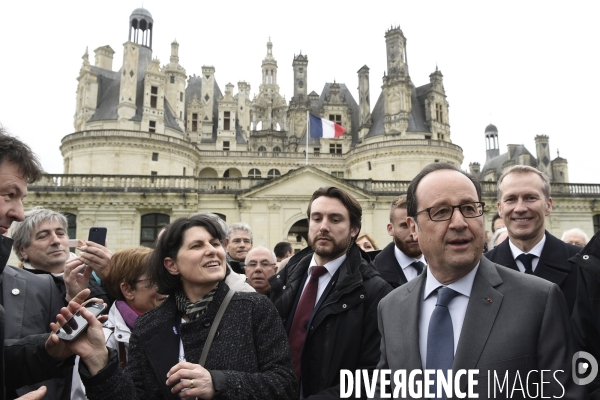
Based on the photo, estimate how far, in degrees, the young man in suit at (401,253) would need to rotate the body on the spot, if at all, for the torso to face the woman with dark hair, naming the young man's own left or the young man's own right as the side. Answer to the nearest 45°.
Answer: approximately 90° to the young man's own right

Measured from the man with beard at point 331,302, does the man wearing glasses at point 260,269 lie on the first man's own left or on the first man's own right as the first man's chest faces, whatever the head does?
on the first man's own right

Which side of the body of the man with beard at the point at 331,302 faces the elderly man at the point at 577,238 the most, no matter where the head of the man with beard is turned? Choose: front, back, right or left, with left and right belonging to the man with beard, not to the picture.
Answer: back

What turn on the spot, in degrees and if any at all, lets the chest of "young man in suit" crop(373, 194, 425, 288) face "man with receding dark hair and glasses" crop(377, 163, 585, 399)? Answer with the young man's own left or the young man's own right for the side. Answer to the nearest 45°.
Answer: approximately 45° to the young man's own right

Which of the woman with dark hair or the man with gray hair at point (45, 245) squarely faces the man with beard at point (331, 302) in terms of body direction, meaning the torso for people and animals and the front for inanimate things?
the man with gray hair

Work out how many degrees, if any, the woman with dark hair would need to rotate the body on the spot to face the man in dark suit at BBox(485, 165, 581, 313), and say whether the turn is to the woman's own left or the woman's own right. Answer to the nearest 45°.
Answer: approximately 90° to the woman's own left

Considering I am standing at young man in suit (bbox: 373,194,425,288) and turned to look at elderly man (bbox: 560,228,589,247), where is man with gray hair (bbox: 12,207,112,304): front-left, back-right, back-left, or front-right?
back-left

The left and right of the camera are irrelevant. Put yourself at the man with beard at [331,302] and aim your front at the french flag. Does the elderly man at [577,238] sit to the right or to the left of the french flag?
right

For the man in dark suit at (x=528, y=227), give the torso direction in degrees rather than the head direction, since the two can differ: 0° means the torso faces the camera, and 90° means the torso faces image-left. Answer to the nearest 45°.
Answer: approximately 0°

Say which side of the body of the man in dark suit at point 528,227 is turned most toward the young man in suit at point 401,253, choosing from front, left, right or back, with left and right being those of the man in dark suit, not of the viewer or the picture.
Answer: right

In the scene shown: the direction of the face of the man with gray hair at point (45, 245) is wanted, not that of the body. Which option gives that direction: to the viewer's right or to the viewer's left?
to the viewer's right

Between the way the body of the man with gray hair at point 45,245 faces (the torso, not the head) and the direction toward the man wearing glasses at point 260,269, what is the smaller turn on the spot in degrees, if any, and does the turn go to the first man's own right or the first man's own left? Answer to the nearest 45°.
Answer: approximately 45° to the first man's own left
